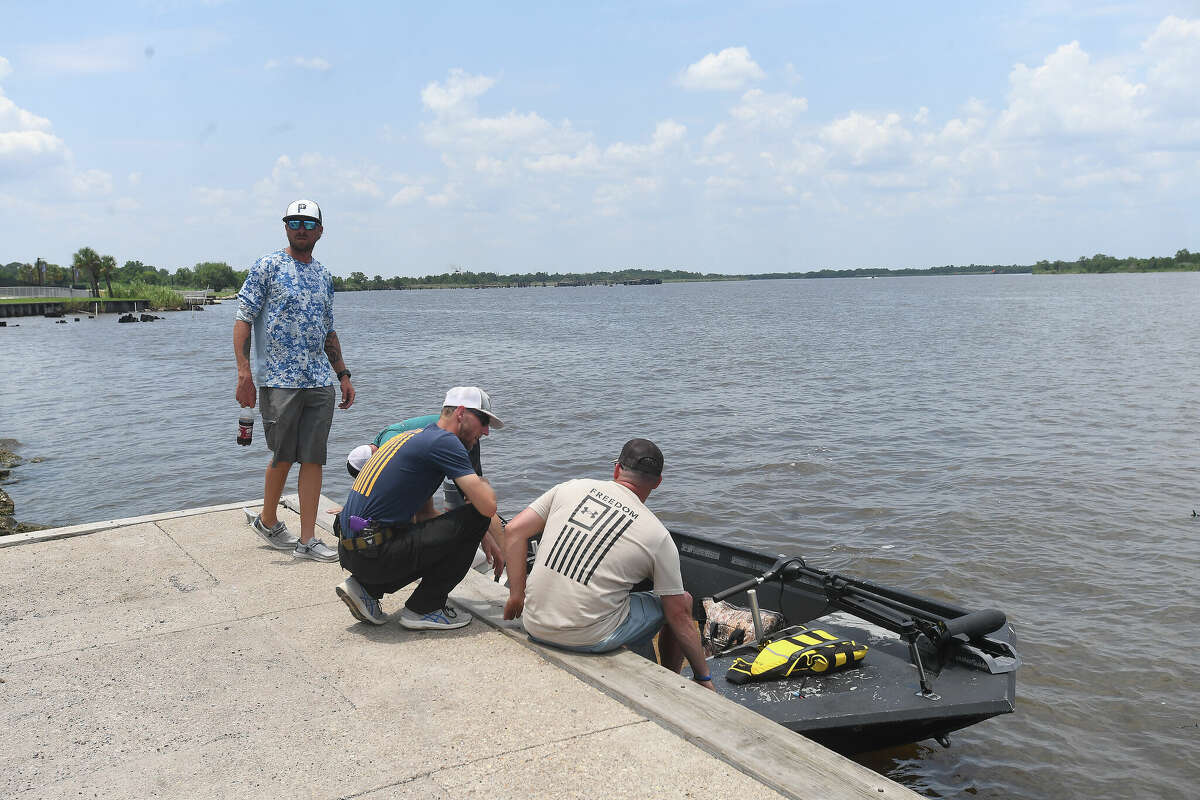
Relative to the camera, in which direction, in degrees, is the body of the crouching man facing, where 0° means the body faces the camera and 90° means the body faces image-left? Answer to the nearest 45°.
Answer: approximately 270°

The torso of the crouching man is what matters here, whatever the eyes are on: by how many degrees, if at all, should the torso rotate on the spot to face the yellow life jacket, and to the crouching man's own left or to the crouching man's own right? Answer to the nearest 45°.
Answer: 0° — they already face it

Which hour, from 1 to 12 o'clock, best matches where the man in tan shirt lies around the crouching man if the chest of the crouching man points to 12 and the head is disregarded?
The man in tan shirt is roughly at 1 o'clock from the crouching man.

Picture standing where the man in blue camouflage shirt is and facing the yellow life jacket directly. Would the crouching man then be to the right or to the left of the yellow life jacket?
right

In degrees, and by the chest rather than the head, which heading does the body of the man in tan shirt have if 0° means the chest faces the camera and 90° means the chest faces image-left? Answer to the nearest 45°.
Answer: approximately 225°

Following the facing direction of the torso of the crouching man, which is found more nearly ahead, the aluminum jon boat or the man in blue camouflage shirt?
the aluminum jon boat

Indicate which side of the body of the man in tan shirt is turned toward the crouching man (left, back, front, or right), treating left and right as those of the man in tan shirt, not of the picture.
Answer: left

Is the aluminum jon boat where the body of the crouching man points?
yes

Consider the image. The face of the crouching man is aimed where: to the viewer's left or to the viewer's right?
to the viewer's right

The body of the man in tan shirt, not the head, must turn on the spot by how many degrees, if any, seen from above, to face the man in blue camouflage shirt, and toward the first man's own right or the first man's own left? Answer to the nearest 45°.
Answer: approximately 90° to the first man's own left

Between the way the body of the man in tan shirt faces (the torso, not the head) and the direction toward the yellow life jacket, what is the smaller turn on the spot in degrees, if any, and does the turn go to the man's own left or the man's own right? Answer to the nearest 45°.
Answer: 0° — they already face it
